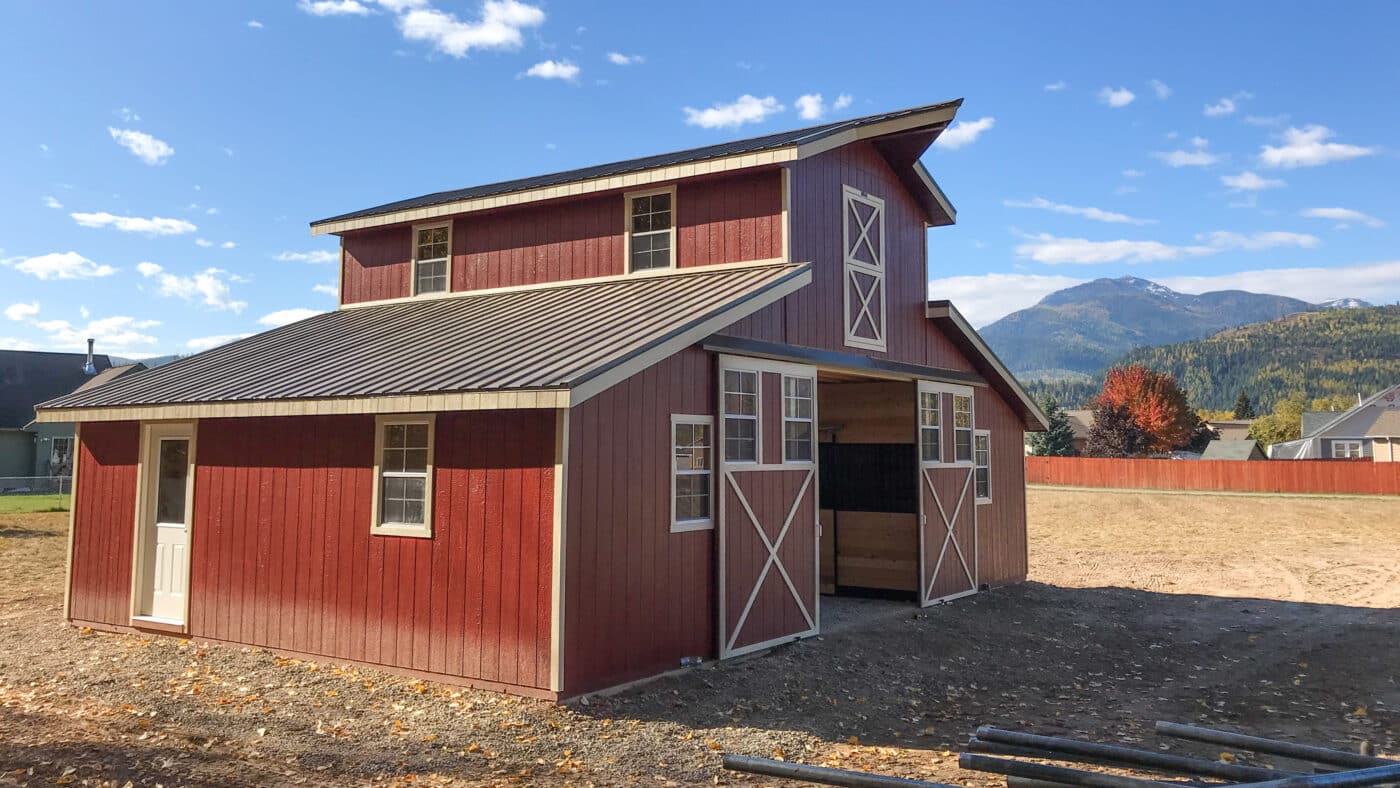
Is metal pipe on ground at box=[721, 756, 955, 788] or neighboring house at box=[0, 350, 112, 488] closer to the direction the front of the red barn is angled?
the metal pipe on ground

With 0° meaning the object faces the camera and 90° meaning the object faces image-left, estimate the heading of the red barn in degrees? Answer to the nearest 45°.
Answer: approximately 315°

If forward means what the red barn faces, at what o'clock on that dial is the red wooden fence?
The red wooden fence is roughly at 9 o'clock from the red barn.

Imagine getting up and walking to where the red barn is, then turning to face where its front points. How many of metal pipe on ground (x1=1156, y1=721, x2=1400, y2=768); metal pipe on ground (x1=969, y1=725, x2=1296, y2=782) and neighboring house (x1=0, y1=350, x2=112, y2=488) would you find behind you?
1

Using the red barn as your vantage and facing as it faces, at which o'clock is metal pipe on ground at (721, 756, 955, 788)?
The metal pipe on ground is roughly at 1 o'clock from the red barn.

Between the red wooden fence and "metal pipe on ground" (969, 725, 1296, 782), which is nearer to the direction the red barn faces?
the metal pipe on ground

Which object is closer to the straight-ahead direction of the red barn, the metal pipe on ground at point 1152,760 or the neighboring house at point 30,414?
the metal pipe on ground

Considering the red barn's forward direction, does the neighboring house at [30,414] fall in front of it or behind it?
behind

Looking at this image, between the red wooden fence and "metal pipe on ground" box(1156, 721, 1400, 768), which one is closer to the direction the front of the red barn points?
the metal pipe on ground

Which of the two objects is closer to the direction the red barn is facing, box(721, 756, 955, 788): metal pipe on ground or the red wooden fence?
the metal pipe on ground
